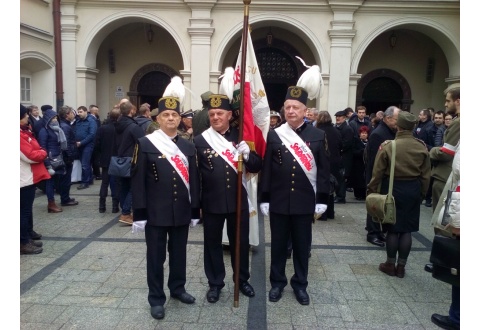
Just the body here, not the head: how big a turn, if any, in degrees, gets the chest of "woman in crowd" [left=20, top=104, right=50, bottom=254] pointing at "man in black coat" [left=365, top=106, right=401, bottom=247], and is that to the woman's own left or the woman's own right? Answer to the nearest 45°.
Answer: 0° — they already face them

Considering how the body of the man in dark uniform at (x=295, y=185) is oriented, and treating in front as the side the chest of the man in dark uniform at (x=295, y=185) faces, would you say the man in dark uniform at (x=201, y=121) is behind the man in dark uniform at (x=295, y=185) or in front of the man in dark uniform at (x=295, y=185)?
behind

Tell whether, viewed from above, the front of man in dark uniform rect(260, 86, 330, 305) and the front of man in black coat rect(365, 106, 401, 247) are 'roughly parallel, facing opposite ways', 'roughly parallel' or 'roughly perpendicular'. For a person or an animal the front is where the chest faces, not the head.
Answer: roughly perpendicular

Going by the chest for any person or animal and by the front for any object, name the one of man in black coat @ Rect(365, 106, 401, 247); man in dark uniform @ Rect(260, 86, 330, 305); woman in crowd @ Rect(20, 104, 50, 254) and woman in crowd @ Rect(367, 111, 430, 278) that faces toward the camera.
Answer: the man in dark uniform

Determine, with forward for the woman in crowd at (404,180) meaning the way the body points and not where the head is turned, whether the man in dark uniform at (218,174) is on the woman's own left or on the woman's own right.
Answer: on the woman's own left

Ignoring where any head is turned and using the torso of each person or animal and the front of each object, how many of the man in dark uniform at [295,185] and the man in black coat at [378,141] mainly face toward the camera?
1

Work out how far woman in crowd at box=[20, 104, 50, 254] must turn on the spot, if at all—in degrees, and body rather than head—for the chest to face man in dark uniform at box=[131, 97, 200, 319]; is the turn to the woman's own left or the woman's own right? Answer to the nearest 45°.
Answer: approximately 45° to the woman's own right
